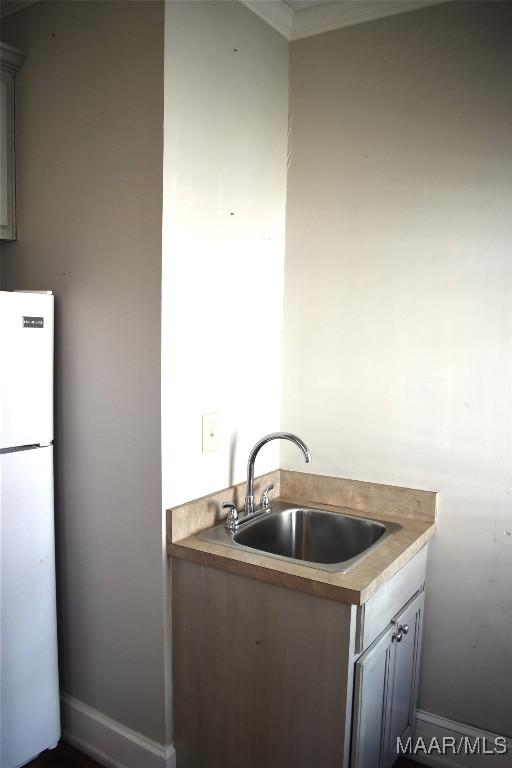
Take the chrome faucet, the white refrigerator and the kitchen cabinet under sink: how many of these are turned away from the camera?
0

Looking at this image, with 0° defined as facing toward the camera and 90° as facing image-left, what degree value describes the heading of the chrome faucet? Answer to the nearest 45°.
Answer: approximately 315°

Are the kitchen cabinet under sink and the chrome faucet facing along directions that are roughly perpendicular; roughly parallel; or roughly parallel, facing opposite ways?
roughly parallel

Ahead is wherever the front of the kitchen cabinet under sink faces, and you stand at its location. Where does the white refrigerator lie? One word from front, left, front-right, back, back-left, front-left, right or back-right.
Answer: back-right

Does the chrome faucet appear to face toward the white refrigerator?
no

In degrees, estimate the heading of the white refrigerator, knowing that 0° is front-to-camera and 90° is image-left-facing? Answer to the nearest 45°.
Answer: approximately 315°

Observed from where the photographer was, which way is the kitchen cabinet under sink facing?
facing the viewer and to the right of the viewer

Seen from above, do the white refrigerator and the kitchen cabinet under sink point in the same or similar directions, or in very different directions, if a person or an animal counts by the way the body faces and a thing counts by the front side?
same or similar directions
